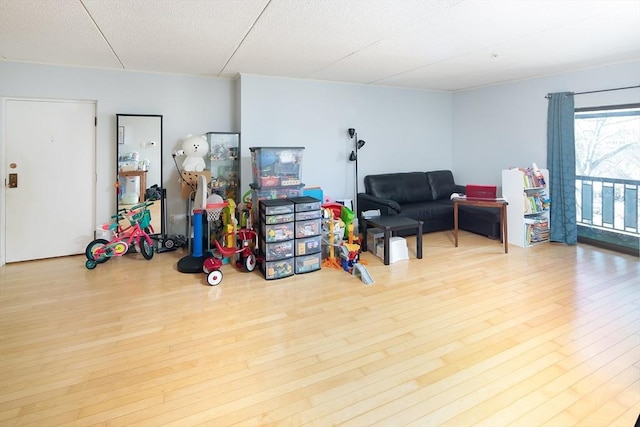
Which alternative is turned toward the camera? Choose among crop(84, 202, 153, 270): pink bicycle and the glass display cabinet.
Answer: the glass display cabinet

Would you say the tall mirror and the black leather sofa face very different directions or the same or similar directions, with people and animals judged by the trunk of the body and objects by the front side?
same or similar directions

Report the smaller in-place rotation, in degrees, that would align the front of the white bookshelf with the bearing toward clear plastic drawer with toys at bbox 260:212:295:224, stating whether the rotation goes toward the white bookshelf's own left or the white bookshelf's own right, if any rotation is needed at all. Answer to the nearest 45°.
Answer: approximately 90° to the white bookshelf's own right

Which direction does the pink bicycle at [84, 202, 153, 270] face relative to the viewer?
to the viewer's right

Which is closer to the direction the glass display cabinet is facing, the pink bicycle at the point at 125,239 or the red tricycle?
the red tricycle

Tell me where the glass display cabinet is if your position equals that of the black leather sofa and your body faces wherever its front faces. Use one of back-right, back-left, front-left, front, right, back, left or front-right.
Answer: right

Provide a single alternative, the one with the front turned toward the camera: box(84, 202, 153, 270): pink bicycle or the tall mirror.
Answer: the tall mirror

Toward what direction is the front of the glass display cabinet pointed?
toward the camera

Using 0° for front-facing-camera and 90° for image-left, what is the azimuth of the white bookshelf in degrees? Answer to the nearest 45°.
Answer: approximately 315°

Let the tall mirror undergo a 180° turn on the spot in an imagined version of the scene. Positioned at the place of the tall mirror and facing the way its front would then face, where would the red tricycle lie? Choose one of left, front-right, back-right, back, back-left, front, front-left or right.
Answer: back-right

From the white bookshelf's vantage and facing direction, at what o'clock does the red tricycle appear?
The red tricycle is roughly at 3 o'clock from the white bookshelf.

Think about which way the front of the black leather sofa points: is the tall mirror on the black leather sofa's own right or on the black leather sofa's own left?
on the black leather sofa's own right

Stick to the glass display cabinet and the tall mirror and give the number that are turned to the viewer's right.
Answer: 0

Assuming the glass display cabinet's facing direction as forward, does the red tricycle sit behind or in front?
in front

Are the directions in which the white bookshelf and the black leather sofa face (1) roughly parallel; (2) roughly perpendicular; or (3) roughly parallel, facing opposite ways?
roughly parallel

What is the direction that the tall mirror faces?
toward the camera
